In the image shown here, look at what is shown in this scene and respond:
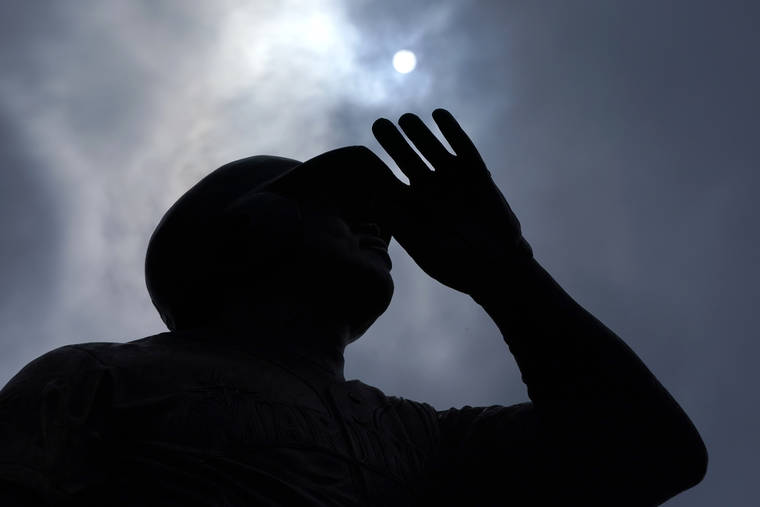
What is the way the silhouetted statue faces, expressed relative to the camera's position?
facing the viewer and to the right of the viewer
